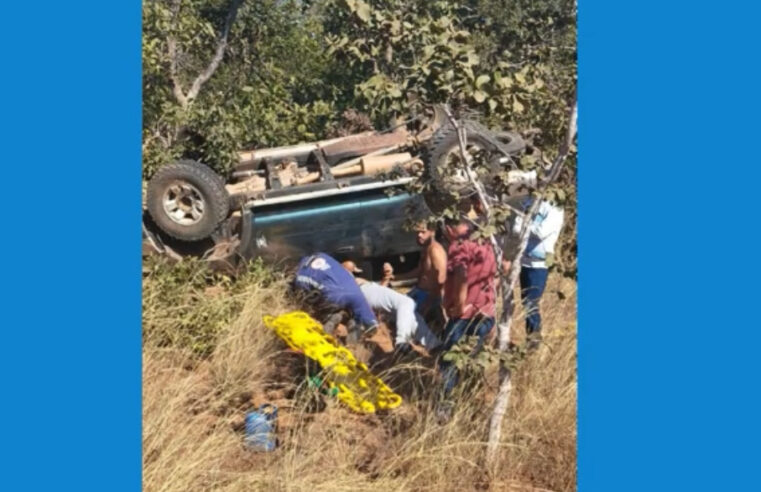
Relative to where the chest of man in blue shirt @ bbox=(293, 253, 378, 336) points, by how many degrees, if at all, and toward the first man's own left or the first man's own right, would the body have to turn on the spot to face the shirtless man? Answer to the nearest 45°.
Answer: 0° — they already face them
